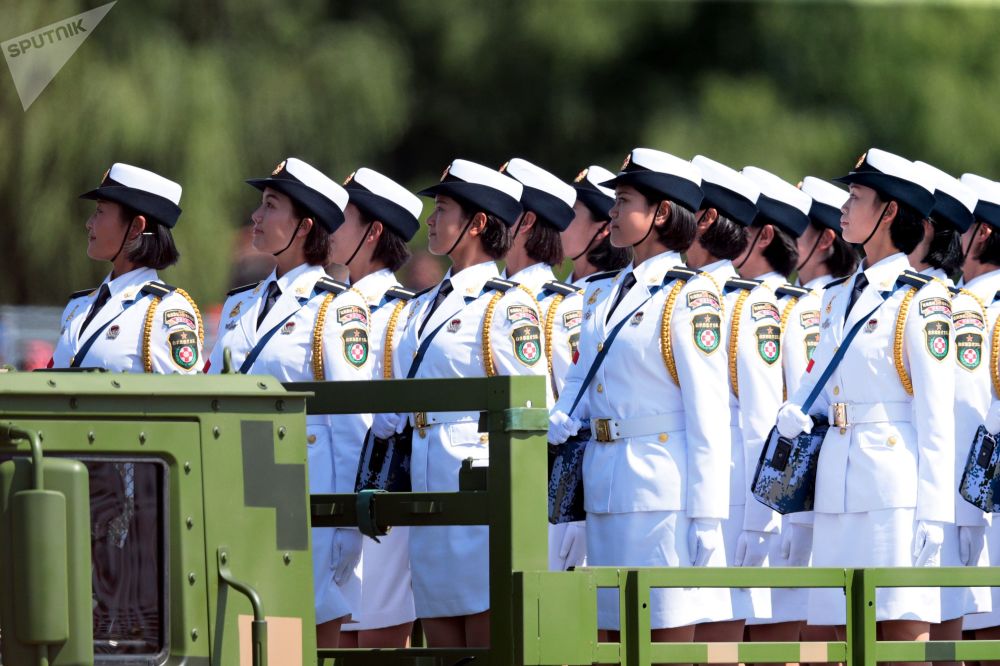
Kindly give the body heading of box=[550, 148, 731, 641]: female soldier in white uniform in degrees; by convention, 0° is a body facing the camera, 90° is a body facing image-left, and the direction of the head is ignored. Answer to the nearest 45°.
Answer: approximately 45°

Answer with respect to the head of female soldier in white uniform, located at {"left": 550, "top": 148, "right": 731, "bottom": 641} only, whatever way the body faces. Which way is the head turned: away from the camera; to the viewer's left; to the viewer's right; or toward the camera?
to the viewer's left

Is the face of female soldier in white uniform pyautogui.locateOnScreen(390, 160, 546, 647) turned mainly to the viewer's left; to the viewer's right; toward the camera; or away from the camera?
to the viewer's left

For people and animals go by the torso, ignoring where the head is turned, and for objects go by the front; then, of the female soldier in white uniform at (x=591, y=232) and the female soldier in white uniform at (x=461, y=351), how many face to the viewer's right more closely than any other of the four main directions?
0

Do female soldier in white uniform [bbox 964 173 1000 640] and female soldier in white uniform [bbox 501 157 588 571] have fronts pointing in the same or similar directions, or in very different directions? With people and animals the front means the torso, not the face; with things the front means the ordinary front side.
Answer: same or similar directions

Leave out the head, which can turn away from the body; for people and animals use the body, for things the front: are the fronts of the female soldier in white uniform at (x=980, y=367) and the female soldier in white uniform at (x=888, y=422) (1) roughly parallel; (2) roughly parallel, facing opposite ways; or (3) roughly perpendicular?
roughly parallel

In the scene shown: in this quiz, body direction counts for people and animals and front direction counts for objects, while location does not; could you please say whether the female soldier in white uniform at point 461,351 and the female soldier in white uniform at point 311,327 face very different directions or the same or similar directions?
same or similar directions

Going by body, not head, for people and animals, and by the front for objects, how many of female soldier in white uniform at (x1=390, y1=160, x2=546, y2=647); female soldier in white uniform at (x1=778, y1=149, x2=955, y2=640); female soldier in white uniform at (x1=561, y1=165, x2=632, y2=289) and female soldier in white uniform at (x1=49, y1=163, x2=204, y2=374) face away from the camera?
0

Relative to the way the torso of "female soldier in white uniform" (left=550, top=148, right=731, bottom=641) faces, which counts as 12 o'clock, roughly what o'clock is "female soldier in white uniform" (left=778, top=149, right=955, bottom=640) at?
"female soldier in white uniform" (left=778, top=149, right=955, bottom=640) is roughly at 7 o'clock from "female soldier in white uniform" (left=550, top=148, right=731, bottom=641).

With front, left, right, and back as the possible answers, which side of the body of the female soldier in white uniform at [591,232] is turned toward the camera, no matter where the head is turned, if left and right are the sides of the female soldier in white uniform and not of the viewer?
left

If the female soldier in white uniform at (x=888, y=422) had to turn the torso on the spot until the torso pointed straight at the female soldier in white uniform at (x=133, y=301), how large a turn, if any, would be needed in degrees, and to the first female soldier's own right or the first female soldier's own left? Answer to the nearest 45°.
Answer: approximately 45° to the first female soldier's own right

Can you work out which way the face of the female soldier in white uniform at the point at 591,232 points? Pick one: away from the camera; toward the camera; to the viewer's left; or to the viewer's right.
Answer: to the viewer's left

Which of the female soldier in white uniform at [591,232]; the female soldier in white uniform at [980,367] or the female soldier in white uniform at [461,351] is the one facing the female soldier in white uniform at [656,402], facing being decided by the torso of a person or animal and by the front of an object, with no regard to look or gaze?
the female soldier in white uniform at [980,367]

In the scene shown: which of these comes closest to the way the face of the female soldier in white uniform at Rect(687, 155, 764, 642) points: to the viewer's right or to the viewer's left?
to the viewer's left
